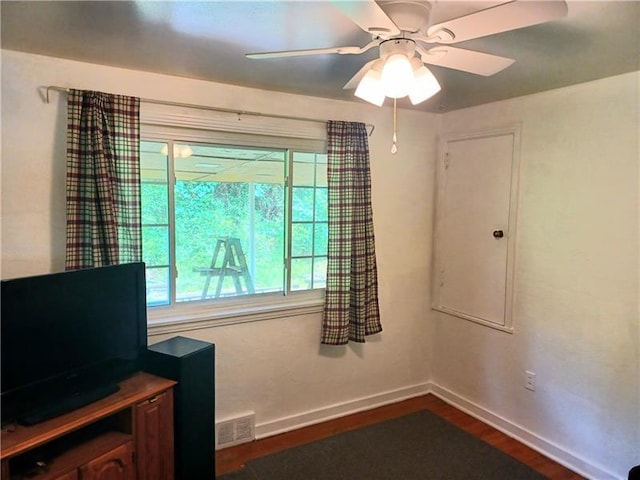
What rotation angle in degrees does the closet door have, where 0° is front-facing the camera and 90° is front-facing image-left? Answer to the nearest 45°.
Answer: approximately 45°

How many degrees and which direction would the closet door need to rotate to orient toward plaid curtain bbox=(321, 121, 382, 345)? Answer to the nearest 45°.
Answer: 0° — it already faces it

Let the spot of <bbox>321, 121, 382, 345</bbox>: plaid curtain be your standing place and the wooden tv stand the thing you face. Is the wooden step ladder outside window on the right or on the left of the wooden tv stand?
right

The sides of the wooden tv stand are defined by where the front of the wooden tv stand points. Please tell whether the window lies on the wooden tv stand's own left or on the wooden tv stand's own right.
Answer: on the wooden tv stand's own left

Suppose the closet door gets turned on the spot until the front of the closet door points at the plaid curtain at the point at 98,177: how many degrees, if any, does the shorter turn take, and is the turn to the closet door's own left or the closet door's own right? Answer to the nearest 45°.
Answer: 0° — it already faces it

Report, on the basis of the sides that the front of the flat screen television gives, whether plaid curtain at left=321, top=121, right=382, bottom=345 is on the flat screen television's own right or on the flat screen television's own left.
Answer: on the flat screen television's own left
